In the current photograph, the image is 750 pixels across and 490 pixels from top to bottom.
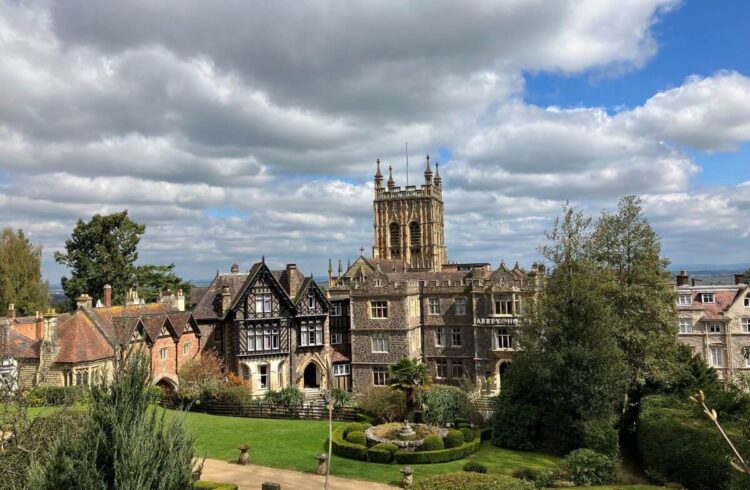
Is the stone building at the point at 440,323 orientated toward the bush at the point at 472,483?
yes

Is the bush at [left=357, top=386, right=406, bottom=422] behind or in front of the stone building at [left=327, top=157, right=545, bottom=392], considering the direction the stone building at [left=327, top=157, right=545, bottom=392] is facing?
in front

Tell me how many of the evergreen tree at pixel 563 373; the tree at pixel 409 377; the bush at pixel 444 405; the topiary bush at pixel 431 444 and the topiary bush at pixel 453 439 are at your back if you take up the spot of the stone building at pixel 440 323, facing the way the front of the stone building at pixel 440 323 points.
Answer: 0

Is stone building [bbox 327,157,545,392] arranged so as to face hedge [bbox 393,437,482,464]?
yes

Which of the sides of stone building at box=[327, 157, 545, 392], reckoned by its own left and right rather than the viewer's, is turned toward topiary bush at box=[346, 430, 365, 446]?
front

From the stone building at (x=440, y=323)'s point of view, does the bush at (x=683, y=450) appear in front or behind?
in front

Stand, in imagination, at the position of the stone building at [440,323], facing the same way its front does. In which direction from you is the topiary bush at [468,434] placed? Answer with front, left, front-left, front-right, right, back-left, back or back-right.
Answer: front

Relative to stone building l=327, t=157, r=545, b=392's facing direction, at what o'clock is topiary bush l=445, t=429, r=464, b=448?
The topiary bush is roughly at 12 o'clock from the stone building.

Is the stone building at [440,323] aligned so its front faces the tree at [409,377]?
yes

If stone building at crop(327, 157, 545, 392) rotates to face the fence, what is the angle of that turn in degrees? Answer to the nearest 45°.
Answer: approximately 45° to its right

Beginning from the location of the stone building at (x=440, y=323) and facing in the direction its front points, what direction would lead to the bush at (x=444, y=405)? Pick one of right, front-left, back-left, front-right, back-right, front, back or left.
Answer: front

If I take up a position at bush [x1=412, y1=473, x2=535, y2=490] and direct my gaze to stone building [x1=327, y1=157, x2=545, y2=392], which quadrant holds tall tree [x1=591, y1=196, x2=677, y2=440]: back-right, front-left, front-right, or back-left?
front-right

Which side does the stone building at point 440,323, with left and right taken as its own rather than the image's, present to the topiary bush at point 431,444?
front

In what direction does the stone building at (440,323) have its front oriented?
toward the camera

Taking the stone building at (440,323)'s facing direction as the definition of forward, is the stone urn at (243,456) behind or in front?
in front

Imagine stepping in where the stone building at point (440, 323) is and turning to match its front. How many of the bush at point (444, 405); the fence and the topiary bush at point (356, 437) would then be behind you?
0

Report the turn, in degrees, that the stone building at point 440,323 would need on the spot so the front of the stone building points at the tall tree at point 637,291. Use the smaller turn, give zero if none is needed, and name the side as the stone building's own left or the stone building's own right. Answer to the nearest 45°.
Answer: approximately 45° to the stone building's own left
